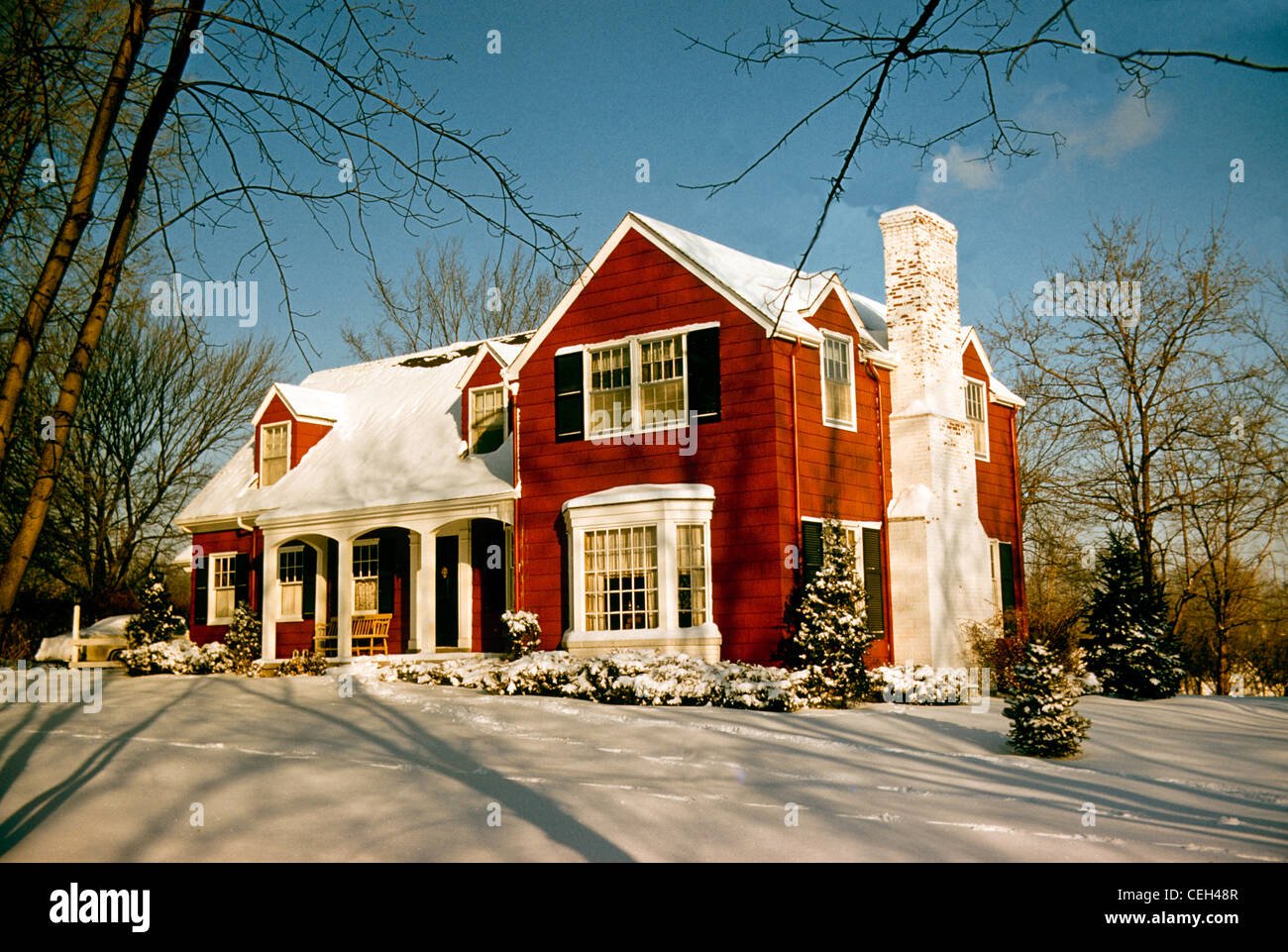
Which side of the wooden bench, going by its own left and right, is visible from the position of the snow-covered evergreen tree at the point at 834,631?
left

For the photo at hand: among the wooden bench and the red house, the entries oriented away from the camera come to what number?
0

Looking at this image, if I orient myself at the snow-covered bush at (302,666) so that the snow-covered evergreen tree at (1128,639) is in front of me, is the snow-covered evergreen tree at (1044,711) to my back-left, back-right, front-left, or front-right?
front-right

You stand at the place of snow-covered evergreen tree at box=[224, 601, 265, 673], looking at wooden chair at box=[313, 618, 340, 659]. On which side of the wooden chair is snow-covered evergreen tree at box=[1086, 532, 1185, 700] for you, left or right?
right

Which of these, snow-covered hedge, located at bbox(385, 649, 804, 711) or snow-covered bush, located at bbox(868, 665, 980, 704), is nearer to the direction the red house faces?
the snow-covered hedge

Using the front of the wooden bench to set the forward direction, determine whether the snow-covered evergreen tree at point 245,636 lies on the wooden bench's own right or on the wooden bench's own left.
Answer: on the wooden bench's own right

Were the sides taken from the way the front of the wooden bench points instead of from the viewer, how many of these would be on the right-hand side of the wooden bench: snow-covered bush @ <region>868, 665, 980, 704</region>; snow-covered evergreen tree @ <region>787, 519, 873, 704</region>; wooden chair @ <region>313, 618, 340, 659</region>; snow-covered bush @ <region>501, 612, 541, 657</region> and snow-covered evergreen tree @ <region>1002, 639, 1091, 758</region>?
1

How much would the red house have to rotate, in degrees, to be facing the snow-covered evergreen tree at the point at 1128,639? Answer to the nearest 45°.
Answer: approximately 135° to its left

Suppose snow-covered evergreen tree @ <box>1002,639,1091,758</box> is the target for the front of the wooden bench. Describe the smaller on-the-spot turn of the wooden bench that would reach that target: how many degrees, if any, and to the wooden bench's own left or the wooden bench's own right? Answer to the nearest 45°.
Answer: approximately 90° to the wooden bench's own left

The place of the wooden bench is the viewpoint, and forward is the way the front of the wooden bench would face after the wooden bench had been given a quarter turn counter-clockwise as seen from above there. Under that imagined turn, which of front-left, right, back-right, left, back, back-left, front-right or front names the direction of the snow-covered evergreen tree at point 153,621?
back-right

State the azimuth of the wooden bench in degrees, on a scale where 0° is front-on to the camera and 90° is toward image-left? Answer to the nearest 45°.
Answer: approximately 45°

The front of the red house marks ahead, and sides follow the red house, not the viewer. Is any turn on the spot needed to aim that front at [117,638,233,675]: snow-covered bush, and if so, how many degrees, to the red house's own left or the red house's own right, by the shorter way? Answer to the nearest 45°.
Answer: approximately 45° to the red house's own right

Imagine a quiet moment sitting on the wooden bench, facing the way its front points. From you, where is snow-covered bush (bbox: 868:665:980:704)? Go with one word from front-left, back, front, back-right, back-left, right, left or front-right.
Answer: left

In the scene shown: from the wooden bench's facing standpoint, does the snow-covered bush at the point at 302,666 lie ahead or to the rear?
ahead

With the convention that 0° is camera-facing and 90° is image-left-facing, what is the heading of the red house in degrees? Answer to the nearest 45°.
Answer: approximately 45°
